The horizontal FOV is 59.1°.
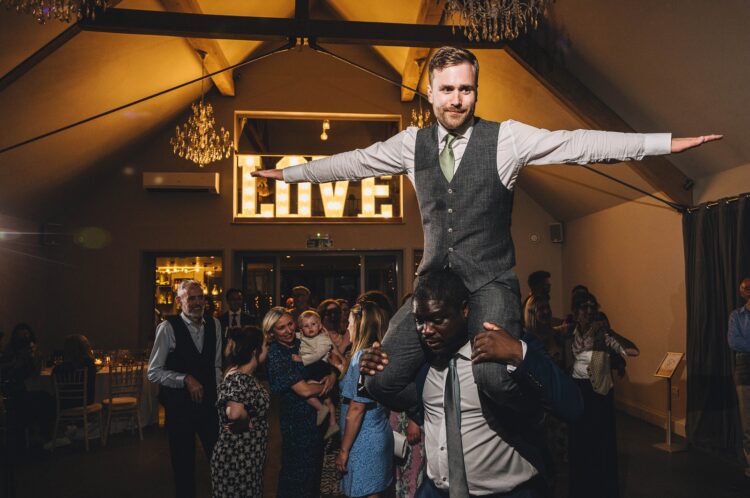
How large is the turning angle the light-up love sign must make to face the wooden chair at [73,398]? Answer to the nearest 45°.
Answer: approximately 45° to its right

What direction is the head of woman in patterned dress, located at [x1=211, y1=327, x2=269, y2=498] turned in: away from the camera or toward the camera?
away from the camera

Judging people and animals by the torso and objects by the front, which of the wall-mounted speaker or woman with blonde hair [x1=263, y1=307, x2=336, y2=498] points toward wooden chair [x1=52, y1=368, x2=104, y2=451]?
the wall-mounted speaker

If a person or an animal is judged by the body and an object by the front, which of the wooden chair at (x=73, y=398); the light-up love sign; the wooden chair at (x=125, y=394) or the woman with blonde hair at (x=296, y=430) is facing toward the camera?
the light-up love sign

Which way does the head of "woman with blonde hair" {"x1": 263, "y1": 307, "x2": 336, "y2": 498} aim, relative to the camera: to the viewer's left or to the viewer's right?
to the viewer's right

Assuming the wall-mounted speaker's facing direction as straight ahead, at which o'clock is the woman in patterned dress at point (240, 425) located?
The woman in patterned dress is roughly at 1 o'clock from the wall-mounted speaker.
